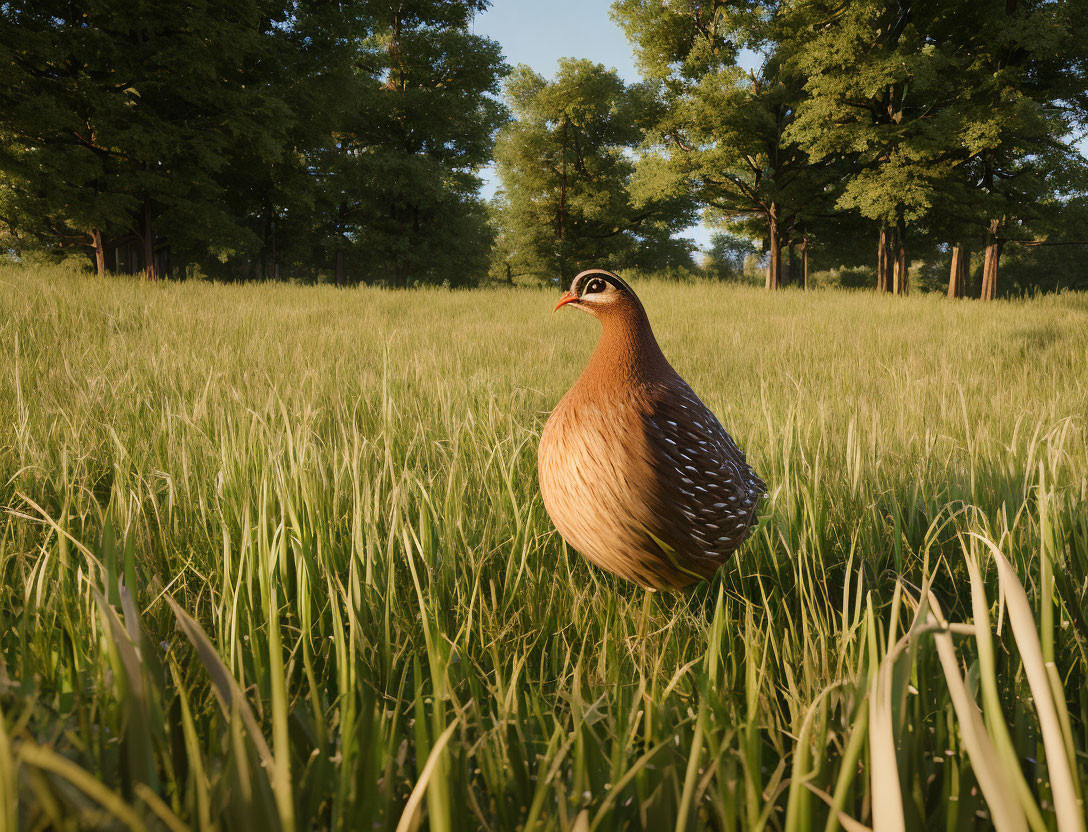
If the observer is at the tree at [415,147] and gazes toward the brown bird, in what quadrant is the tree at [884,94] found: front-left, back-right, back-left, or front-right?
front-left

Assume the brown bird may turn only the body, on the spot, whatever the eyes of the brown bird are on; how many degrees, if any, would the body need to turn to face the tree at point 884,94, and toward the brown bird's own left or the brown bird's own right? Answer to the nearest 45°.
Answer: approximately 135° to the brown bird's own right

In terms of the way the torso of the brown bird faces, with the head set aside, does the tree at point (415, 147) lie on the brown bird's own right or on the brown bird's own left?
on the brown bird's own right

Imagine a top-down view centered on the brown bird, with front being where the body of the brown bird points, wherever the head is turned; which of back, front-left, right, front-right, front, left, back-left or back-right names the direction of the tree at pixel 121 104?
right

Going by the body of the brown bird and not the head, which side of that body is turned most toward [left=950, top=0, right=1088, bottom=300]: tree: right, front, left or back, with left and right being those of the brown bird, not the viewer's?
back

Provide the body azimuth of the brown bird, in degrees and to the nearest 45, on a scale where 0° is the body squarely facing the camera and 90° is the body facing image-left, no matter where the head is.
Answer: approximately 45°

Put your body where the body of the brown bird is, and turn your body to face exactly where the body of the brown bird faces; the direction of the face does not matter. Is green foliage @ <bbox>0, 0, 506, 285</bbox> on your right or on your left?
on your right

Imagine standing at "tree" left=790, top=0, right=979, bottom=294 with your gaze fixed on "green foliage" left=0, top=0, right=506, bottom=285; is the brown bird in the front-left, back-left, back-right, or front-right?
front-left

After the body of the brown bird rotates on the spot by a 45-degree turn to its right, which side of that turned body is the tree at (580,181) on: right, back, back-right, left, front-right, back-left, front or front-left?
right
